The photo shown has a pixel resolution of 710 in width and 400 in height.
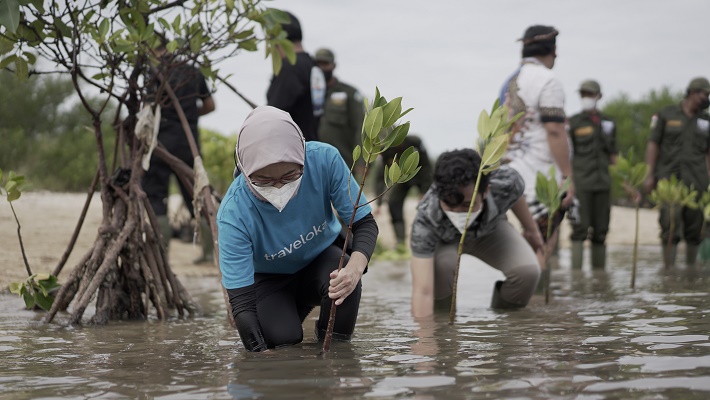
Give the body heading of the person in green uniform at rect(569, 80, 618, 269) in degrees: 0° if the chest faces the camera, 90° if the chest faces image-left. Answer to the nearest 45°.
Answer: approximately 0°

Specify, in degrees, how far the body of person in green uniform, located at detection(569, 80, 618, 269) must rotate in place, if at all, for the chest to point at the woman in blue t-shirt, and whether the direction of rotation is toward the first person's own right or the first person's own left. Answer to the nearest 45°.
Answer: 0° — they already face them

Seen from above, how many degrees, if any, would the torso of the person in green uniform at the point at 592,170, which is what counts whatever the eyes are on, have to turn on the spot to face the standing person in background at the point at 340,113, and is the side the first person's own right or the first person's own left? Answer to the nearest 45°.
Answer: approximately 90° to the first person's own right

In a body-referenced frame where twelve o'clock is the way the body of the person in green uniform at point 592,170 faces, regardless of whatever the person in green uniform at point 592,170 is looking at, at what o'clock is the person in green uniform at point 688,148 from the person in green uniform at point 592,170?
the person in green uniform at point 688,148 is roughly at 8 o'clock from the person in green uniform at point 592,170.
